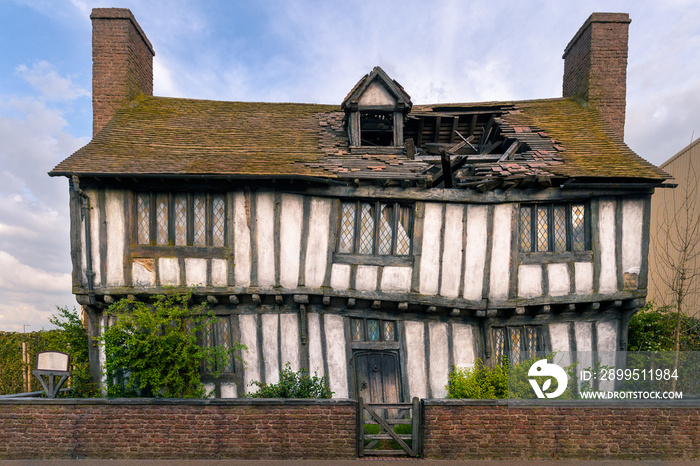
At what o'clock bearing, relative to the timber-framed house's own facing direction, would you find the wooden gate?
The wooden gate is roughly at 12 o'clock from the timber-framed house.

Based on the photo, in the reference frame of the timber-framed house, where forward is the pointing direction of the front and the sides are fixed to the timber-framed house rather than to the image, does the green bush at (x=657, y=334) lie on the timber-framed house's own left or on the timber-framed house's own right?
on the timber-framed house's own left

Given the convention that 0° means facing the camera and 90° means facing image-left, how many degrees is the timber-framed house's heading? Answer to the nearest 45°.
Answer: approximately 0°
